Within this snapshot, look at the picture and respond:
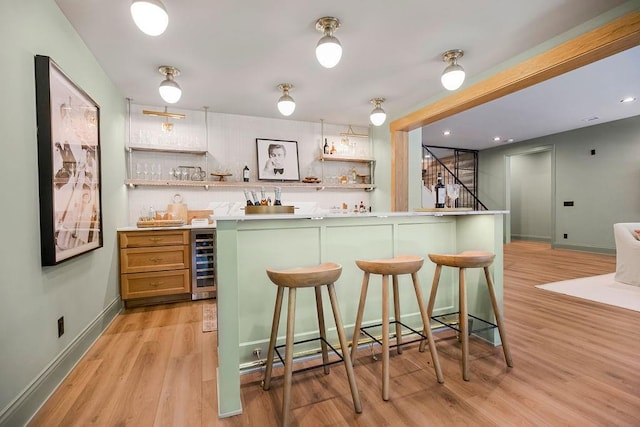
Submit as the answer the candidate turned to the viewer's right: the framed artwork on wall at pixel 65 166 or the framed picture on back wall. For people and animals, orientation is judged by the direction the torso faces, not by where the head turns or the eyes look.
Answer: the framed artwork on wall

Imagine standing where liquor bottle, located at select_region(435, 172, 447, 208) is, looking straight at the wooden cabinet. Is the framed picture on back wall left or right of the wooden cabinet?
right

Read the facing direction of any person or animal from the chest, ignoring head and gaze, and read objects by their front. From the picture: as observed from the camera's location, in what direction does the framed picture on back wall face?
facing the viewer

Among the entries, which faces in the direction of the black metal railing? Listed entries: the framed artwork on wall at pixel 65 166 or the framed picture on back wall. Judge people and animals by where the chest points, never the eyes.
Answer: the framed artwork on wall

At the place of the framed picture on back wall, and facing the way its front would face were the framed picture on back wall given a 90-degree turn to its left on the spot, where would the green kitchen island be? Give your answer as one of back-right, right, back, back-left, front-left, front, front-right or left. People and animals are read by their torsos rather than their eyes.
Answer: right

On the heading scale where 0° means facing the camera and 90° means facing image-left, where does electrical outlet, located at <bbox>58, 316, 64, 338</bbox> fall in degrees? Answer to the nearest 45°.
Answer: approximately 315°

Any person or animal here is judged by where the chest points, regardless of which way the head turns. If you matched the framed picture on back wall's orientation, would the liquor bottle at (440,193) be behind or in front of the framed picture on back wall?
in front

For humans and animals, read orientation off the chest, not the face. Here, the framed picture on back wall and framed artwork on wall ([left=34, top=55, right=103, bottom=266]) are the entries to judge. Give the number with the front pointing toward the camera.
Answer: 1

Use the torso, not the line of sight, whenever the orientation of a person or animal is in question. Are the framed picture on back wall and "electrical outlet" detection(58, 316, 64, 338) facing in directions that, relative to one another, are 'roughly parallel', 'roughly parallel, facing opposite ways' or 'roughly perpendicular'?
roughly perpendicular

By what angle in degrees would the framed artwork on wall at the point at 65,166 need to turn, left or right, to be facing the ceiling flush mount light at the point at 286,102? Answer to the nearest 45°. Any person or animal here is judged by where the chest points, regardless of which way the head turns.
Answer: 0° — it already faces it

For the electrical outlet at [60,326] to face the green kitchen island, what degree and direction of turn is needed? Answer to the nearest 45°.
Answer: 0° — it already faces it

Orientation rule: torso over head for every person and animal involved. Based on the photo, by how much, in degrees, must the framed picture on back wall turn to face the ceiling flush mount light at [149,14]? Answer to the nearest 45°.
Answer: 0° — it already faces it

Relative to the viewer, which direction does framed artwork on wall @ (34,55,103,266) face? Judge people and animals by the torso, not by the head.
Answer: to the viewer's right

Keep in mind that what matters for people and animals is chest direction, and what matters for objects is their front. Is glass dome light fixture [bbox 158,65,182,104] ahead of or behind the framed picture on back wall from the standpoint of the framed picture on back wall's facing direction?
ahead
